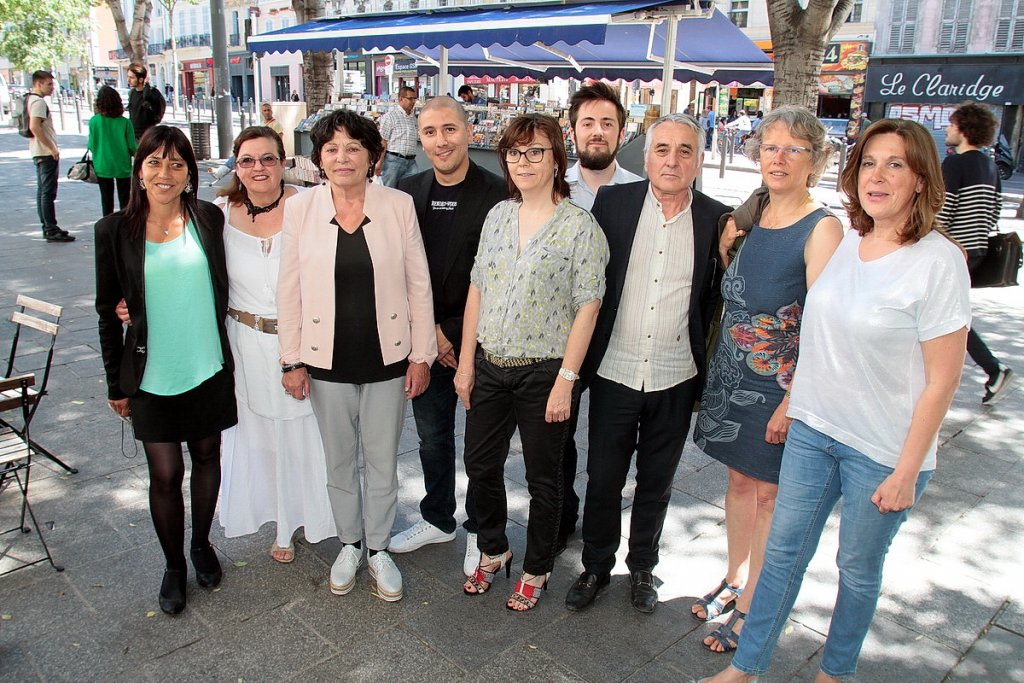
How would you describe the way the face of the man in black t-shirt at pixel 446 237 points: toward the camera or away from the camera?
toward the camera

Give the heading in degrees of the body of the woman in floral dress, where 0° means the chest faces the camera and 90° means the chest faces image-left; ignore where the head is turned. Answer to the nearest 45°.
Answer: approximately 45°

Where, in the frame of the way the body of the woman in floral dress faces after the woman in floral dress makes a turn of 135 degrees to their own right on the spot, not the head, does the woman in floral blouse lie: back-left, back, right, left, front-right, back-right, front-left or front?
left

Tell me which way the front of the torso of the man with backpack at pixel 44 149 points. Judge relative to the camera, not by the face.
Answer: to the viewer's right

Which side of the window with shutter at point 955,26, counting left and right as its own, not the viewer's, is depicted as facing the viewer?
front

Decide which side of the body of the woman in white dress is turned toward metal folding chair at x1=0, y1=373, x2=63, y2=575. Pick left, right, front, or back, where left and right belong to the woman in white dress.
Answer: right

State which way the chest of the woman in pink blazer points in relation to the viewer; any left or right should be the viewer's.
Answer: facing the viewer

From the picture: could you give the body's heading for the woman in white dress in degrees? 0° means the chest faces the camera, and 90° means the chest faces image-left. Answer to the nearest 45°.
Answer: approximately 0°

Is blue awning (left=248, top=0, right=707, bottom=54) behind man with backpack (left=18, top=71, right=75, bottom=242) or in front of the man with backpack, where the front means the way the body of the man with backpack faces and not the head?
in front

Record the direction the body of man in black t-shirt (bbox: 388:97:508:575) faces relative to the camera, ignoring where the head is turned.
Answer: toward the camera

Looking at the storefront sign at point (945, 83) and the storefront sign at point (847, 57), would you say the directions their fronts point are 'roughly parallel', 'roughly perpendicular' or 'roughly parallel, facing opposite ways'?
roughly parallel

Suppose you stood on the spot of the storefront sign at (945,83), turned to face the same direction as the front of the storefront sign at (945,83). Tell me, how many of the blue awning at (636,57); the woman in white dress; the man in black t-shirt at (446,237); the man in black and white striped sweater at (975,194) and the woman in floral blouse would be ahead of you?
5

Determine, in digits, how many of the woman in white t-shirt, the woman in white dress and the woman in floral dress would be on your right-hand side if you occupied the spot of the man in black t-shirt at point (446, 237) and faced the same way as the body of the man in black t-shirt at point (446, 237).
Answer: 1

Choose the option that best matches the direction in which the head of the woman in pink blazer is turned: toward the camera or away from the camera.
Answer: toward the camera

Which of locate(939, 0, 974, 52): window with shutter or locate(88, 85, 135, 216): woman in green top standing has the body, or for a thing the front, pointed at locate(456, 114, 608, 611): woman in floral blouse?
the window with shutter

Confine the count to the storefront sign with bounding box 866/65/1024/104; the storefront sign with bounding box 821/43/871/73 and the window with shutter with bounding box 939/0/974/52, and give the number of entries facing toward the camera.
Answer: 3

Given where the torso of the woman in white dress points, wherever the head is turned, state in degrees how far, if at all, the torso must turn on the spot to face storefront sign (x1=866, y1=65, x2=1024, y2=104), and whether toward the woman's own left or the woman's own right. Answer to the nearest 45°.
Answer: approximately 135° to the woman's own left

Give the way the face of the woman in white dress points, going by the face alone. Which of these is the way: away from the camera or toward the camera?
toward the camera

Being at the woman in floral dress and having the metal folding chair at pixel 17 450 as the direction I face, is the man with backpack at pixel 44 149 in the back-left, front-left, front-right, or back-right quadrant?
front-right
